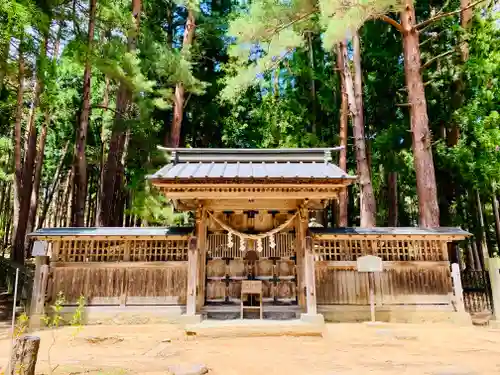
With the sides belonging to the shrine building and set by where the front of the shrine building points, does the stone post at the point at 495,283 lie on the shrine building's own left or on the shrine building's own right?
on the shrine building's own left

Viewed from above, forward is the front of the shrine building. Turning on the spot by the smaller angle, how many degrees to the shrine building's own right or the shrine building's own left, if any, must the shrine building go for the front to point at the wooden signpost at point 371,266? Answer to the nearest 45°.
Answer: approximately 90° to the shrine building's own left

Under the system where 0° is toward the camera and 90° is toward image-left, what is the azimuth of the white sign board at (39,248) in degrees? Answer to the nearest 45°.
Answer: approximately 0°

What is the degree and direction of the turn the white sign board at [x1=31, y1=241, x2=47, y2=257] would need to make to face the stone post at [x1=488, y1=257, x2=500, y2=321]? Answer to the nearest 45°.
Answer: approximately 45° to its left

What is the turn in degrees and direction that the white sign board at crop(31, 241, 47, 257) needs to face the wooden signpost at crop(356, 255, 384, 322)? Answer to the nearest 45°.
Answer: approximately 45° to its left

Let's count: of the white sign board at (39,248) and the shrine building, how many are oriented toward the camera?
2

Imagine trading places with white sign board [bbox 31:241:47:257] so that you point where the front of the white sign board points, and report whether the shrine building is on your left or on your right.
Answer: on your left

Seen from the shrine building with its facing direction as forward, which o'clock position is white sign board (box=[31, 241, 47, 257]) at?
The white sign board is roughly at 3 o'clock from the shrine building.

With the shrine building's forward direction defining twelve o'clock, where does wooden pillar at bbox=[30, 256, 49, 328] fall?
The wooden pillar is roughly at 3 o'clock from the shrine building.
